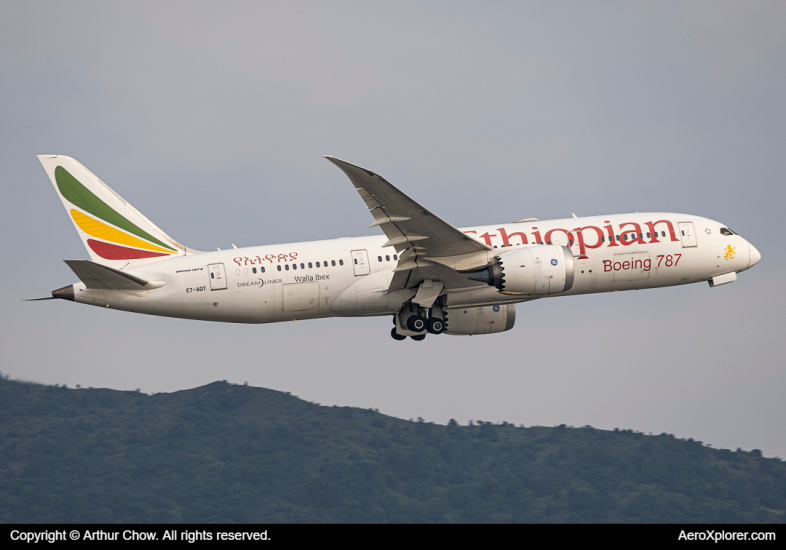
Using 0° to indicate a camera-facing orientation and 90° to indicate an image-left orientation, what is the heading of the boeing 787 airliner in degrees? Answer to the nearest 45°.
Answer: approximately 270°
